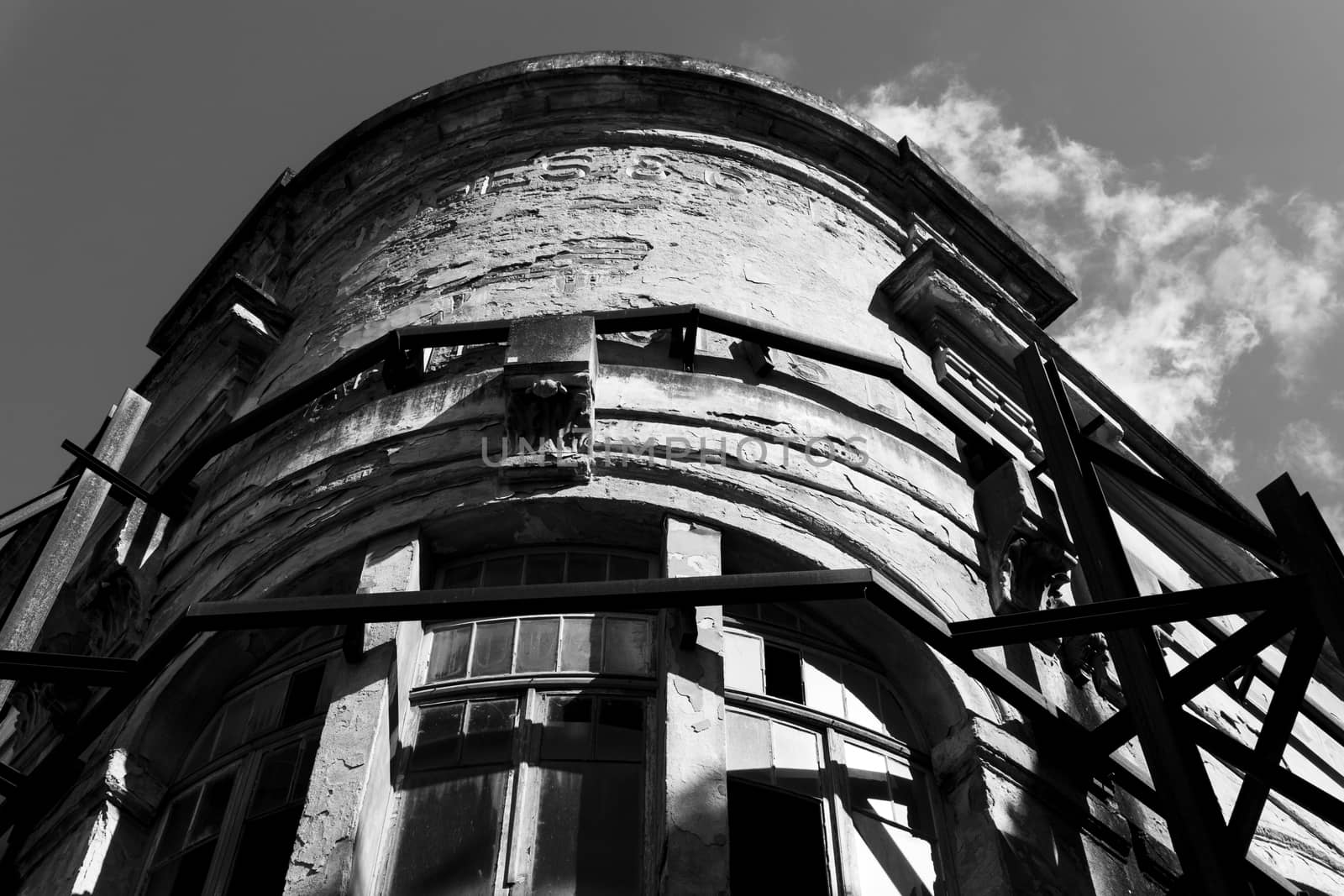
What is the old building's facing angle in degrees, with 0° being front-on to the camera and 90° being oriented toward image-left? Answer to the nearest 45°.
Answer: approximately 0°
